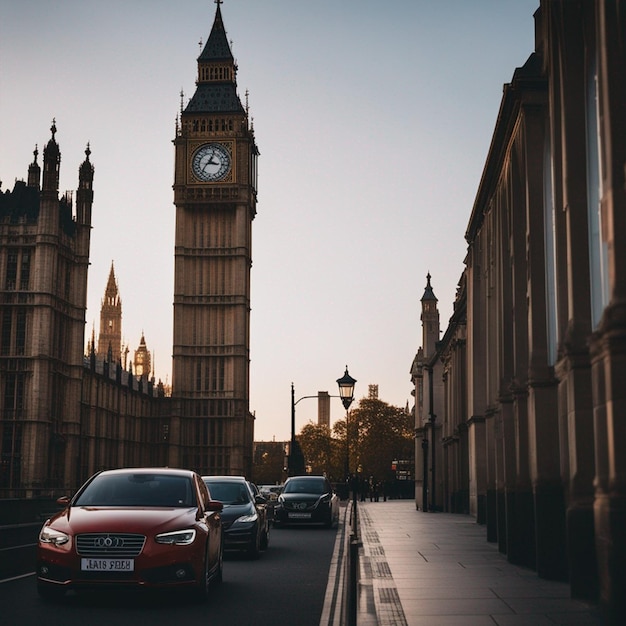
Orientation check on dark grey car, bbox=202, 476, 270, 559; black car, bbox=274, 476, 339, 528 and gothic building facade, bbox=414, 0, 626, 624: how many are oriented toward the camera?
2

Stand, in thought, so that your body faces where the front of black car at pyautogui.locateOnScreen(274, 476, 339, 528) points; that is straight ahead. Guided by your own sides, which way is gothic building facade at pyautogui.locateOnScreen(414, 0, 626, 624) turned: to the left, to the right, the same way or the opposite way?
to the right

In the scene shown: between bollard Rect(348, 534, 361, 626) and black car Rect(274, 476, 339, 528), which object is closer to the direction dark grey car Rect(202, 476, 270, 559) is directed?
the bollard

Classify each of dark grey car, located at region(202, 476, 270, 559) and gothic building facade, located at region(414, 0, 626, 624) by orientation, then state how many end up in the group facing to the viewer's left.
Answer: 1

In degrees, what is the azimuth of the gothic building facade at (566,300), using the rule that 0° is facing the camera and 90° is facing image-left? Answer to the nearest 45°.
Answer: approximately 90°

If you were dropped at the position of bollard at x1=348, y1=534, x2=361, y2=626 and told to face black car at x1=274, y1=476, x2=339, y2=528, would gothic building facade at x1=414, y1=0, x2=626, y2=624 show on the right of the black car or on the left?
right

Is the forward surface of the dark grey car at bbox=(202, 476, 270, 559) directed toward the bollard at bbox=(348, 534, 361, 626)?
yes
